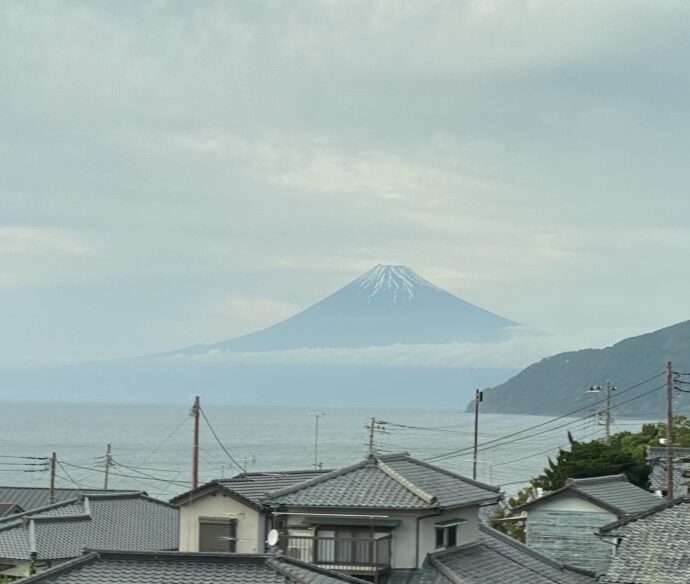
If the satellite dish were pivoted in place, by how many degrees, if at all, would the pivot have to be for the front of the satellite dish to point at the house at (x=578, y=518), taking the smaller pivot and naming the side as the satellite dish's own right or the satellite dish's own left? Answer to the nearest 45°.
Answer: approximately 180°

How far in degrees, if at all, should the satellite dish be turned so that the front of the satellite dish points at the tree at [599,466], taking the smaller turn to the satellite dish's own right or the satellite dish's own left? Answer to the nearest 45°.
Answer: approximately 180°

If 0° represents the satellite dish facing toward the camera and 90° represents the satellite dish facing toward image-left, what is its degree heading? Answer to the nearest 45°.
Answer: approximately 45°

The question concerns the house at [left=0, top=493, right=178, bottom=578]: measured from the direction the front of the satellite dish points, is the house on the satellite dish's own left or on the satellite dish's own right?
on the satellite dish's own right
